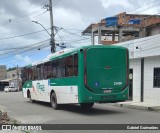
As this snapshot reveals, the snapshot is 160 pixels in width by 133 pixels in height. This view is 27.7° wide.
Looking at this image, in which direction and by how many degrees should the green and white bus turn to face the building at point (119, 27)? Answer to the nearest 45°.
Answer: approximately 45° to its right

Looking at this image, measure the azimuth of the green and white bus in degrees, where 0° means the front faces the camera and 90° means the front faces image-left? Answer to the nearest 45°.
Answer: approximately 135°

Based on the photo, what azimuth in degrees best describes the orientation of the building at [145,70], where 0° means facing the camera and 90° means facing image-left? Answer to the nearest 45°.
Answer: approximately 45°

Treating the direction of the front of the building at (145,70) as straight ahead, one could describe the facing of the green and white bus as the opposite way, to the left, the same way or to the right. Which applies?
to the right

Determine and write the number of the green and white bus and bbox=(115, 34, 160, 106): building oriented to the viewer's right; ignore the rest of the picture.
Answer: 0

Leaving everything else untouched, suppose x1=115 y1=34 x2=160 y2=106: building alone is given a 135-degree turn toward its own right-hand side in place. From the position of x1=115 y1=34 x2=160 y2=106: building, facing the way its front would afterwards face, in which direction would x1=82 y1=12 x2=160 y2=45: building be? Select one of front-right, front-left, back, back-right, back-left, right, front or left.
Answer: front
